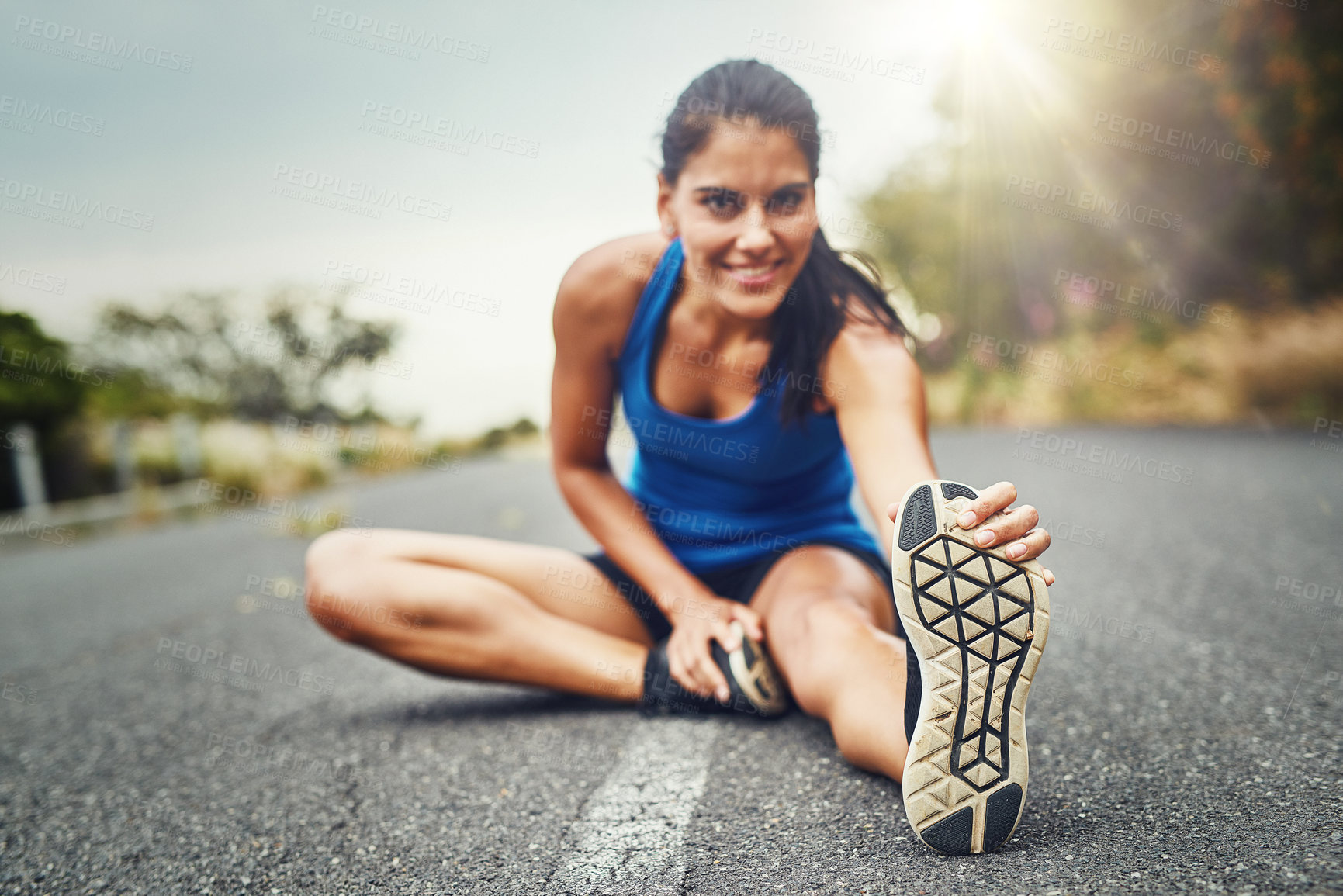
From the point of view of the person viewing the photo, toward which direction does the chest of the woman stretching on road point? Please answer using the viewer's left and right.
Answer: facing the viewer

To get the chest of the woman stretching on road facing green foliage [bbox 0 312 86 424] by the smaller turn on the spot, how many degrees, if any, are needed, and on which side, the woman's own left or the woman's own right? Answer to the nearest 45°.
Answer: approximately 135° to the woman's own right

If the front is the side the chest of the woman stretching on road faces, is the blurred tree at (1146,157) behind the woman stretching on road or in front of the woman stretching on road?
behind

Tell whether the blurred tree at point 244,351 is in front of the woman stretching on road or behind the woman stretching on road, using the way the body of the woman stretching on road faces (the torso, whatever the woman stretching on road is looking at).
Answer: behind
